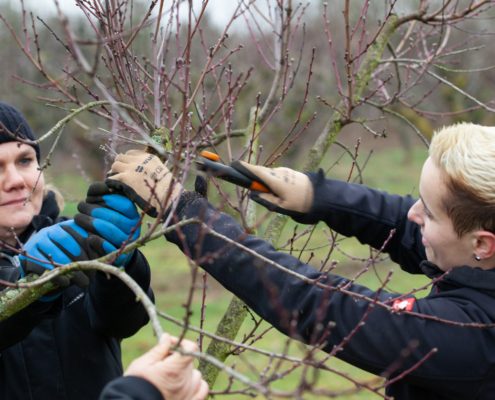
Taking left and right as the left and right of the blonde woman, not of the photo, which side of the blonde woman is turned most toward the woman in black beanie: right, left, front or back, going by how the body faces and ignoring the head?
front

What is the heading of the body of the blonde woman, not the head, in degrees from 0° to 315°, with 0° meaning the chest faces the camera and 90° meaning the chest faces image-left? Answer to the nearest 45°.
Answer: approximately 90°

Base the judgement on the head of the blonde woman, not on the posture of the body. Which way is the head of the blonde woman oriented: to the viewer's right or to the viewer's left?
to the viewer's left
